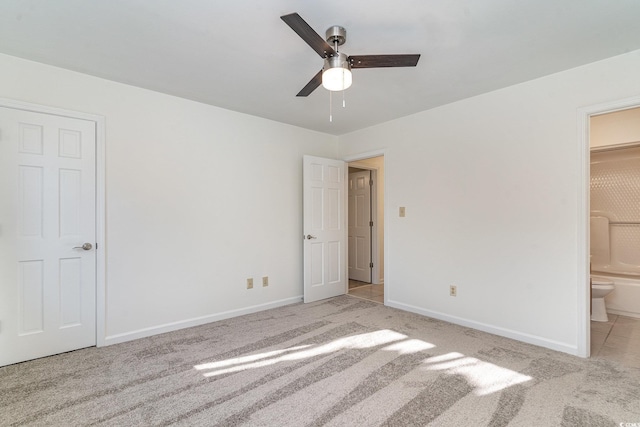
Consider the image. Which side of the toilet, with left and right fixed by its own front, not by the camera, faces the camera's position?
right

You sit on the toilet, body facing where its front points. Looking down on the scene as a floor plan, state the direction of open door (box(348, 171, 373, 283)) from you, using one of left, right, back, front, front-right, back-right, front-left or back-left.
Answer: back

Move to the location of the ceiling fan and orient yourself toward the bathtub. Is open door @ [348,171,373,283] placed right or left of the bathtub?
left

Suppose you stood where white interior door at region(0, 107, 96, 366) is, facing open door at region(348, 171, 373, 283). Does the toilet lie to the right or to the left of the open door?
right

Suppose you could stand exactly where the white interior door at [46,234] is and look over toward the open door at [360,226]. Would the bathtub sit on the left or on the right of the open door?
right

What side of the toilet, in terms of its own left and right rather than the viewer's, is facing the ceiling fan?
right

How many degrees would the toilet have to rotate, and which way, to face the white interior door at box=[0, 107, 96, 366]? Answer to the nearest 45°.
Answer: approximately 135° to its right
